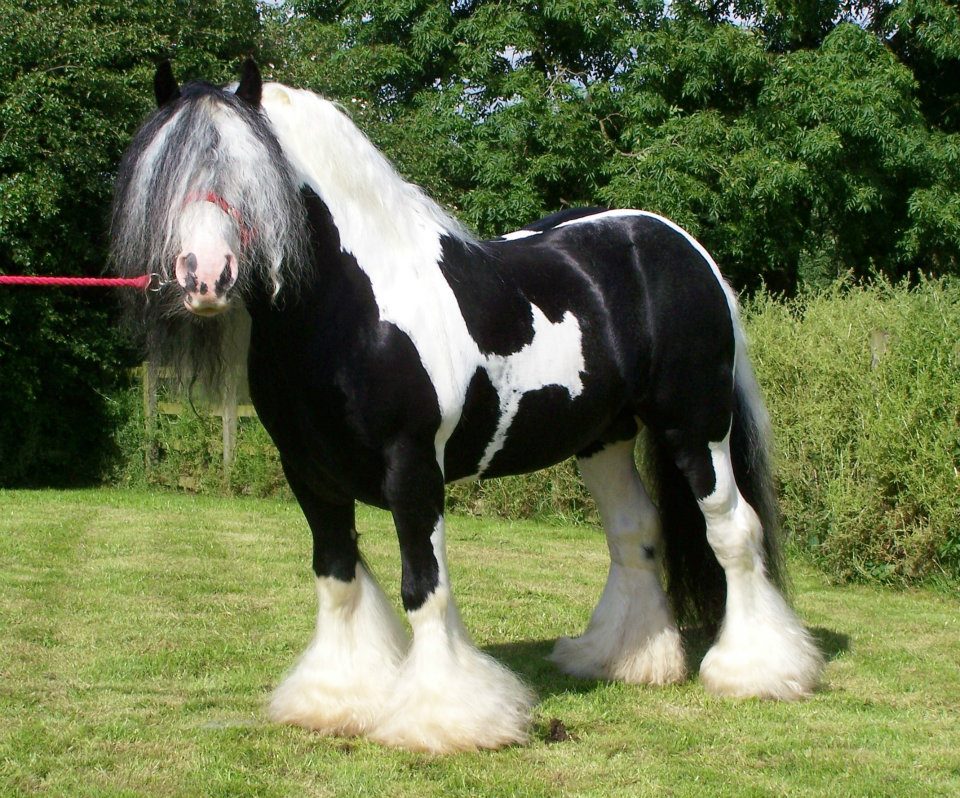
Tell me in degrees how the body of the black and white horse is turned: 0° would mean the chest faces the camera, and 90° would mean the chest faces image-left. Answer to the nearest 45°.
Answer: approximately 45°

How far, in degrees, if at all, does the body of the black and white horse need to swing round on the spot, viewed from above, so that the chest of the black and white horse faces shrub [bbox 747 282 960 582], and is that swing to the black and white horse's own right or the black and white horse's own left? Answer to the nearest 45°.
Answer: approximately 180°
